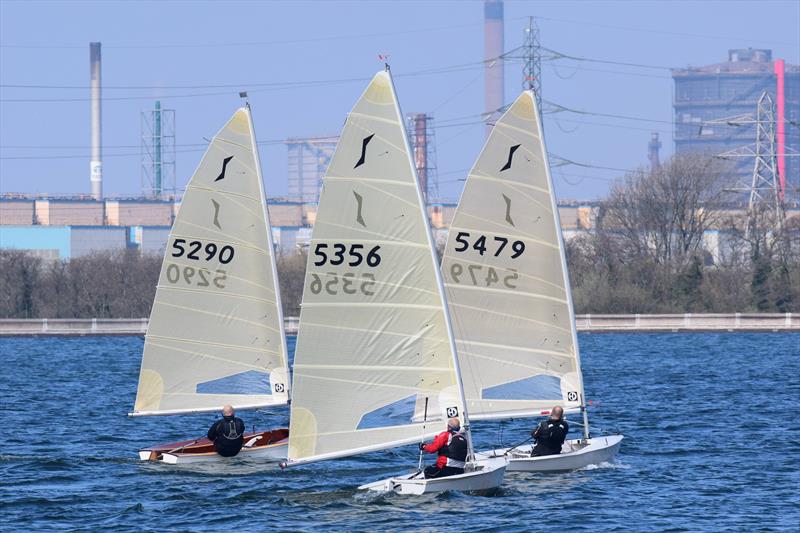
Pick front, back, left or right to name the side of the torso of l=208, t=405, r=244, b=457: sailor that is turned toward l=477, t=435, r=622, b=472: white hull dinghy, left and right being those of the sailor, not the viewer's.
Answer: right

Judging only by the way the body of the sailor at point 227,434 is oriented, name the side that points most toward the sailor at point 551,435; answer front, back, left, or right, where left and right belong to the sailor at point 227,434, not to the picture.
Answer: right

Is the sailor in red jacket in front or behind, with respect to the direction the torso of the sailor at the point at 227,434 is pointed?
behind

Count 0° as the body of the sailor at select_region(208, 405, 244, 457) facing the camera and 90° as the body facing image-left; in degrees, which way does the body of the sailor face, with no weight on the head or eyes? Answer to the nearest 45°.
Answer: approximately 180°

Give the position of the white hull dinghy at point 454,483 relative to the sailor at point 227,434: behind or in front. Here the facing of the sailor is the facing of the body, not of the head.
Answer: behind
